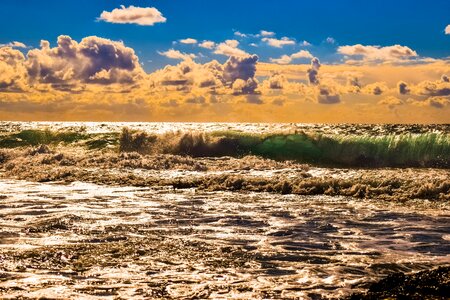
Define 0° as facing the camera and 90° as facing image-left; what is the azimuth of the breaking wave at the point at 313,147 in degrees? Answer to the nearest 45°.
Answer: approximately 0°
